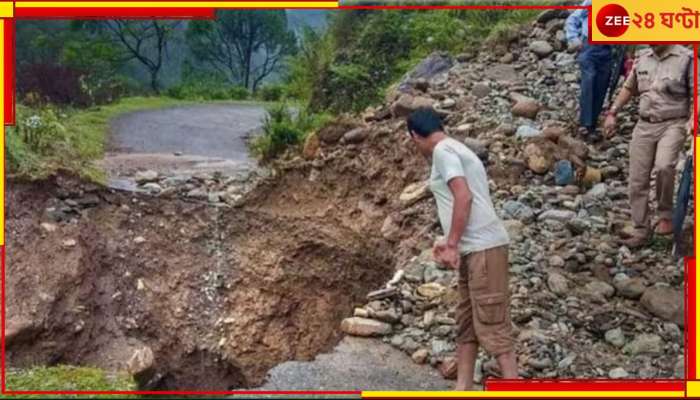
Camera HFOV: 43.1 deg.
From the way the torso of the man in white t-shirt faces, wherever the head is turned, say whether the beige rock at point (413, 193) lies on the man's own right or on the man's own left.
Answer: on the man's own right

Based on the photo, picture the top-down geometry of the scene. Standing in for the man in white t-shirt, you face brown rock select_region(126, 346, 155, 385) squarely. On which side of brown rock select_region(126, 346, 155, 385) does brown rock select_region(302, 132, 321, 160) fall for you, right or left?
right

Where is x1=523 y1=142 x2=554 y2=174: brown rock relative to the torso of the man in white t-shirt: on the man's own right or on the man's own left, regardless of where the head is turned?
on the man's own right

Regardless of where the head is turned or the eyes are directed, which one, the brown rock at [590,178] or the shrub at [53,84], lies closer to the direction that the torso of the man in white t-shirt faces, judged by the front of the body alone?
the shrub

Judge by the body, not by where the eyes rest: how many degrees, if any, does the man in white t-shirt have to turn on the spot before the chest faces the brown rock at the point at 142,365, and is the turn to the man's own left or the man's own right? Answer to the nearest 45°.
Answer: approximately 45° to the man's own right

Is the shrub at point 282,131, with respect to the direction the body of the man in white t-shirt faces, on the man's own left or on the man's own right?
on the man's own right

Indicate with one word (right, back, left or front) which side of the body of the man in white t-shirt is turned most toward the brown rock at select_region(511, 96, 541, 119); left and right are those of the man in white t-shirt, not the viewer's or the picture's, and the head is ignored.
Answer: right

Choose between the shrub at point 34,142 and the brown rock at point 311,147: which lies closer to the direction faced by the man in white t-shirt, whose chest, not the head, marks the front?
the shrub

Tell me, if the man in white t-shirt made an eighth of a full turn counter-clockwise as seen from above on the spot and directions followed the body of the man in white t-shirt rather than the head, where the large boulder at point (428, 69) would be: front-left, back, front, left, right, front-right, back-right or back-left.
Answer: back-right

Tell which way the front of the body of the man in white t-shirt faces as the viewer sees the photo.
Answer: to the viewer's left
